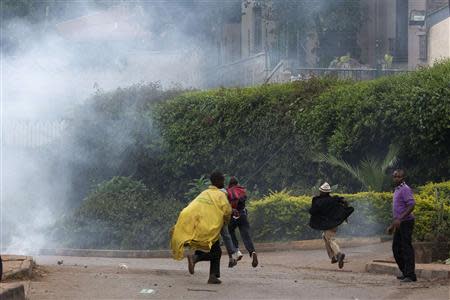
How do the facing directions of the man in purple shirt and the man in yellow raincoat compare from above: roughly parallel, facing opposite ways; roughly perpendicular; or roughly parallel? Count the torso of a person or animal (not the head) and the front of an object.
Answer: roughly parallel, facing opposite ways

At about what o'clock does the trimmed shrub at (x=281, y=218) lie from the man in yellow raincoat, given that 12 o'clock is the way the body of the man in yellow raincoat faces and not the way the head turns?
The trimmed shrub is roughly at 11 o'clock from the man in yellow raincoat.

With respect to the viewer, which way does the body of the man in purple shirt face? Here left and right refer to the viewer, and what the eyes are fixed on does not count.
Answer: facing the viewer and to the left of the viewer

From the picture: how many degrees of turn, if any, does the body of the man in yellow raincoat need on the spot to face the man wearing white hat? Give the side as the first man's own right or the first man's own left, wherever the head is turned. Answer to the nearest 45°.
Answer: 0° — they already face them

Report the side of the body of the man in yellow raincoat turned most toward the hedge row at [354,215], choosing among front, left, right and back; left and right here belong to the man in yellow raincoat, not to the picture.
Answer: front

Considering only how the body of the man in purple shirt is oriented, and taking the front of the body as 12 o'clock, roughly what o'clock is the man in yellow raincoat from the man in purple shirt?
The man in yellow raincoat is roughly at 1 o'clock from the man in purple shirt.

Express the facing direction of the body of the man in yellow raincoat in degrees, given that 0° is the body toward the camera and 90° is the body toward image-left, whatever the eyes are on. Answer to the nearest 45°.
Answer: approximately 225°

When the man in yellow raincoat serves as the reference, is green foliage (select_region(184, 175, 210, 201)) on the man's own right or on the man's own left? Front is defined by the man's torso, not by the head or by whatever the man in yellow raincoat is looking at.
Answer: on the man's own left
